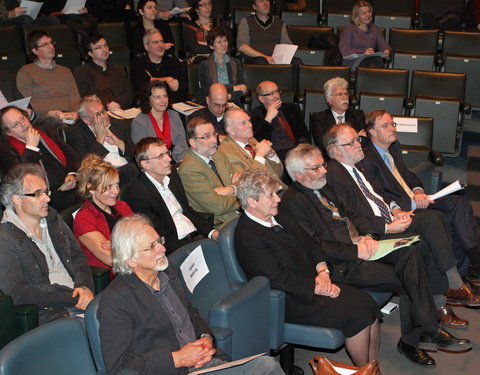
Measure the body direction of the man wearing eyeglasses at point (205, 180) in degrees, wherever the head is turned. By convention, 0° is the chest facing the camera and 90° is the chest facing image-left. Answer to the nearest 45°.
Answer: approximately 315°

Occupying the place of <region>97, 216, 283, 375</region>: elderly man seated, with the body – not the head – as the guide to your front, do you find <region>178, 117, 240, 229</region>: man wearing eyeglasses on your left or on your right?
on your left

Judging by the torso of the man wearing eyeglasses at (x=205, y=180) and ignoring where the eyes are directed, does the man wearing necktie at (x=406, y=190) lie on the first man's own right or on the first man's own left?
on the first man's own left

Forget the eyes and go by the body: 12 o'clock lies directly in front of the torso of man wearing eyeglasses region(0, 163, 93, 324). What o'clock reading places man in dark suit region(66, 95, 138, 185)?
The man in dark suit is roughly at 8 o'clock from the man wearing eyeglasses.

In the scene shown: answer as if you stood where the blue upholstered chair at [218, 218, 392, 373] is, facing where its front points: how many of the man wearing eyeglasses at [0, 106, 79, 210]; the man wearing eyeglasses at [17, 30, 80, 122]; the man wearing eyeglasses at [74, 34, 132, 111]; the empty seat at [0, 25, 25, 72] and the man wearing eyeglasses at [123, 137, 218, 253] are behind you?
5

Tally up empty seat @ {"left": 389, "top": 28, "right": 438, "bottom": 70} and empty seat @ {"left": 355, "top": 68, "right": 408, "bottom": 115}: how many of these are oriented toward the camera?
2

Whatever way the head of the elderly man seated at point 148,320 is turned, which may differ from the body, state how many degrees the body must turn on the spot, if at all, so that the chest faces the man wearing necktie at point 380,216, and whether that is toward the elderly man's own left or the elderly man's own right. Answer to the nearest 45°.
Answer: approximately 90° to the elderly man's own left

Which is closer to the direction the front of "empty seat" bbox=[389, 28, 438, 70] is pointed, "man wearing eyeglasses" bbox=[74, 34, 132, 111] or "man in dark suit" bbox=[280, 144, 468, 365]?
the man in dark suit

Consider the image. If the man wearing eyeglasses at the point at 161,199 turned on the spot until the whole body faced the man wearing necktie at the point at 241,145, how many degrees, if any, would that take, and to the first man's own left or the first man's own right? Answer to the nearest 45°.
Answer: approximately 90° to the first man's own left

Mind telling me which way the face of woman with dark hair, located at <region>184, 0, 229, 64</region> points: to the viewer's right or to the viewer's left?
to the viewer's right

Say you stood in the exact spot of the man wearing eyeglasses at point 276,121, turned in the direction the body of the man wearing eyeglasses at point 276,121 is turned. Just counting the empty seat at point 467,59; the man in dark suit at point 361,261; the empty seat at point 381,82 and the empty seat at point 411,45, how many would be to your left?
3

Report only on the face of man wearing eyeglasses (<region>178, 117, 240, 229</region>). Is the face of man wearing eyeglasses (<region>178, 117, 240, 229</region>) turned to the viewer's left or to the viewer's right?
to the viewer's right

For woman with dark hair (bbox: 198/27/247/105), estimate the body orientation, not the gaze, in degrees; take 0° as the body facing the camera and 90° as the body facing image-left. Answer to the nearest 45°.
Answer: approximately 315°
